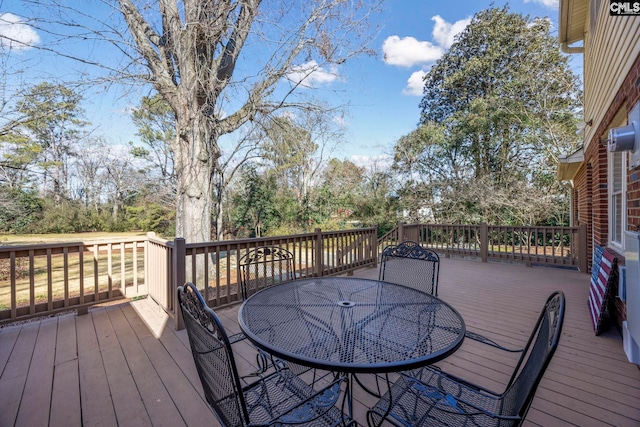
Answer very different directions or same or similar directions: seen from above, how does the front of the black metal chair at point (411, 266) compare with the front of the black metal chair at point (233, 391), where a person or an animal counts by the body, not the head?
very different directions

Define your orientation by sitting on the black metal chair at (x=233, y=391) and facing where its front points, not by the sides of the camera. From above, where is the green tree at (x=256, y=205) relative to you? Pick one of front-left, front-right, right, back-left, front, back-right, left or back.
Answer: front-left

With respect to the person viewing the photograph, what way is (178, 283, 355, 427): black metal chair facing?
facing away from the viewer and to the right of the viewer

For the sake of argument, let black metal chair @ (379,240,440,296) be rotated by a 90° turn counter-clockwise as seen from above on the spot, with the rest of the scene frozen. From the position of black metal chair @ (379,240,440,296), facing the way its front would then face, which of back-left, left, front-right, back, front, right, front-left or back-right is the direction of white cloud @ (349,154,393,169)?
back-left

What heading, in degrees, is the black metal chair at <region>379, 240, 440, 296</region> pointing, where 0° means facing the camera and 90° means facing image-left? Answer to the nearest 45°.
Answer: approximately 45°

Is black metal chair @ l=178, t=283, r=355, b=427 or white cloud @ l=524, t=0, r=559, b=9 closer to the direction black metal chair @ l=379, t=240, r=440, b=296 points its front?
the black metal chair

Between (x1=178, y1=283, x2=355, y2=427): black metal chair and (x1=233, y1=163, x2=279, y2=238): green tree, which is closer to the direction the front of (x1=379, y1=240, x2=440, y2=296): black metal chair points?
the black metal chair

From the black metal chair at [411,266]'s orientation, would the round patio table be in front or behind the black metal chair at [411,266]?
in front

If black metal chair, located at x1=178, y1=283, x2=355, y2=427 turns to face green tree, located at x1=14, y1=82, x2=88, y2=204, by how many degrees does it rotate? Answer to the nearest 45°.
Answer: approximately 90° to its left

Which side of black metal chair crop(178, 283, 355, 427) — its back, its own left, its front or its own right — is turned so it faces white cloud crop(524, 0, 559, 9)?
front

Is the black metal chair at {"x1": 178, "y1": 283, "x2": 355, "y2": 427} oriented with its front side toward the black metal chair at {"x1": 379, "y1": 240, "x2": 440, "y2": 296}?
yes

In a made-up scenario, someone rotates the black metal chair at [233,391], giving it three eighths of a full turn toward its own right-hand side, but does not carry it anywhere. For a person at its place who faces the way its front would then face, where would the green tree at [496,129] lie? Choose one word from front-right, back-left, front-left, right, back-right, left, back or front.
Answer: back-left

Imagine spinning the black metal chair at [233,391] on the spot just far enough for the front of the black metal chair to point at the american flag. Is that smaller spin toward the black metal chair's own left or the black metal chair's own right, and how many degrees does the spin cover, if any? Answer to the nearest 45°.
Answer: approximately 45° to the black metal chair's own right
